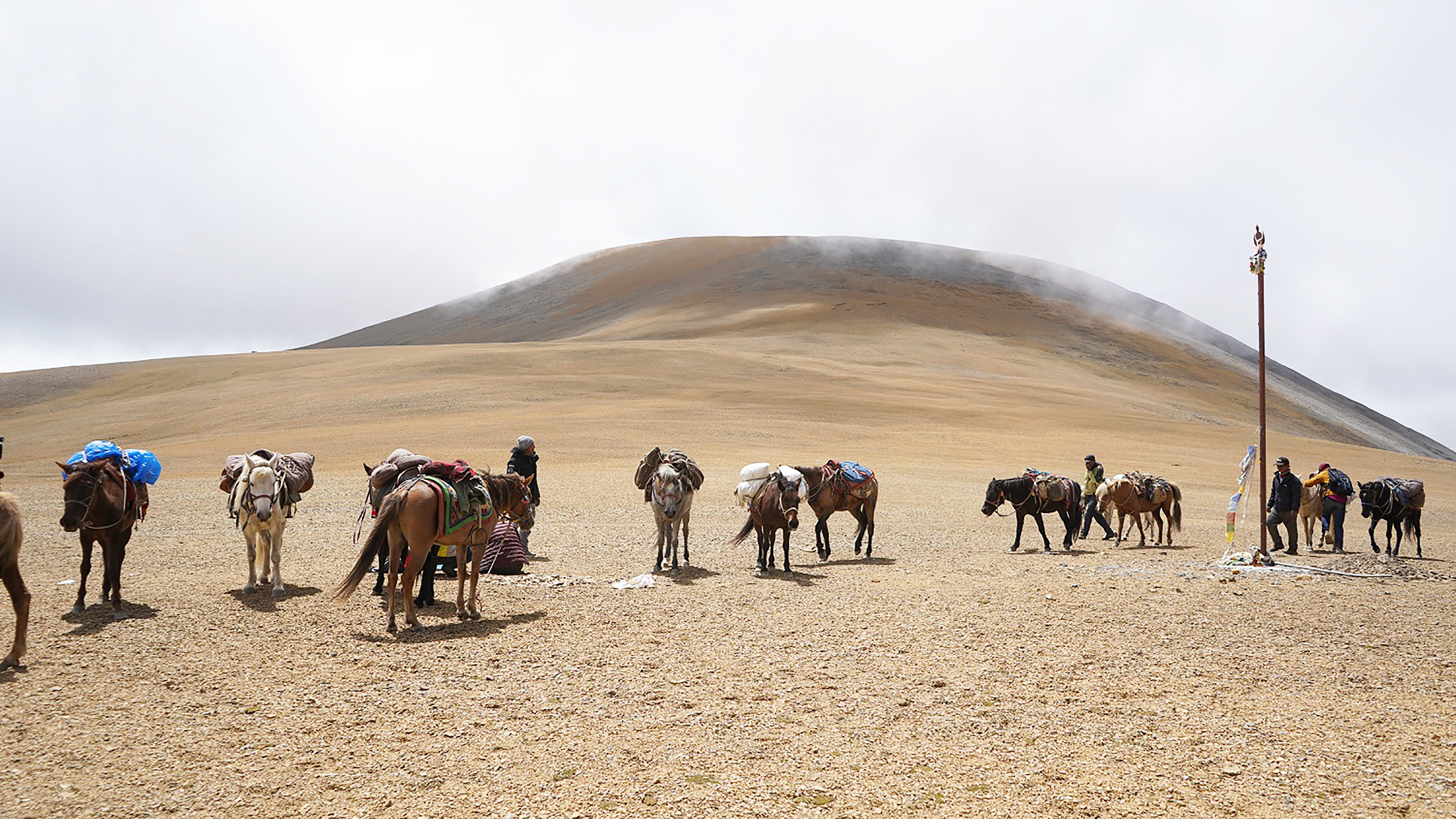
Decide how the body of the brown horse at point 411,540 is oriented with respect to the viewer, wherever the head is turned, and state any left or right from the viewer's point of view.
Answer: facing away from the viewer and to the right of the viewer

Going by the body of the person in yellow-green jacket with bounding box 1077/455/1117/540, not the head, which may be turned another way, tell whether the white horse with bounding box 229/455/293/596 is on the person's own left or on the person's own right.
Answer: on the person's own left

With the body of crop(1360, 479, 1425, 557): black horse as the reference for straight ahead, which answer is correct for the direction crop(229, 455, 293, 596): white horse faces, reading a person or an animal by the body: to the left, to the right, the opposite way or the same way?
to the left

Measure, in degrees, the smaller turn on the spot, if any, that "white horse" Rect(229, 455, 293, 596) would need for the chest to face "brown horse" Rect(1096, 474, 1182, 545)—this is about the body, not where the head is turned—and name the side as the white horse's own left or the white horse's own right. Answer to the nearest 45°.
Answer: approximately 90° to the white horse's own left

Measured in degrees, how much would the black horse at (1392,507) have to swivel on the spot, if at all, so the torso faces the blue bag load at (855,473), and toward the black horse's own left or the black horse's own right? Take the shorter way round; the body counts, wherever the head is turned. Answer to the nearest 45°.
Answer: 0° — it already faces it

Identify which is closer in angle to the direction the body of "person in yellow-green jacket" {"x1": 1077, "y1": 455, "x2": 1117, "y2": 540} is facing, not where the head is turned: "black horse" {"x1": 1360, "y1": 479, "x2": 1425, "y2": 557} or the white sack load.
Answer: the white sack load

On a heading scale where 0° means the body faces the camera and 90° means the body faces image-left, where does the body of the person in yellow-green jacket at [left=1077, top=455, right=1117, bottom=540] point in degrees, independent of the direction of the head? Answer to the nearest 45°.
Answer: approximately 90°
